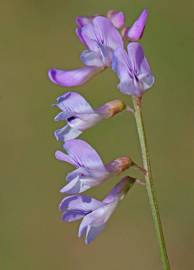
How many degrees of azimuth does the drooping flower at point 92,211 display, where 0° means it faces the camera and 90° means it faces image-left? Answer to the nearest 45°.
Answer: approximately 90°
